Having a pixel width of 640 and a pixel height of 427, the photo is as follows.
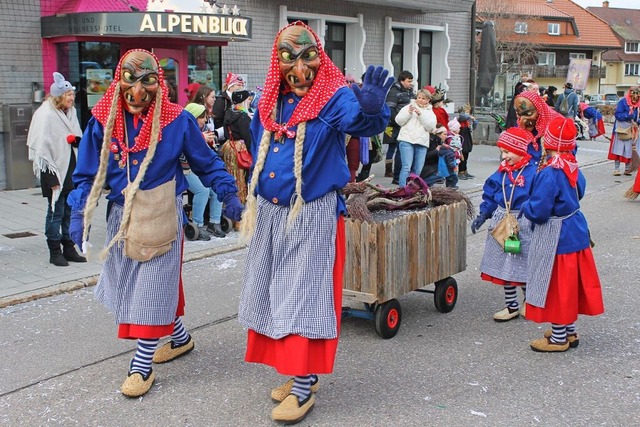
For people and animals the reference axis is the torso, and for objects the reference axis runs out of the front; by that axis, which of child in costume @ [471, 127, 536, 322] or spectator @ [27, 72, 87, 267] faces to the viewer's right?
the spectator

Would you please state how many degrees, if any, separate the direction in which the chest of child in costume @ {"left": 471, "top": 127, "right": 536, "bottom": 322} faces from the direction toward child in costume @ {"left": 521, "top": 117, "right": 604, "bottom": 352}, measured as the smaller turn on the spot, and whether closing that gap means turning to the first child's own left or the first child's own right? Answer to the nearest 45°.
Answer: approximately 90° to the first child's own left

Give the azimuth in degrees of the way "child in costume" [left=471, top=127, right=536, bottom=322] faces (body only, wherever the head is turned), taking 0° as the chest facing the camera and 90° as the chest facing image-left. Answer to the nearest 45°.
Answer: approximately 45°
